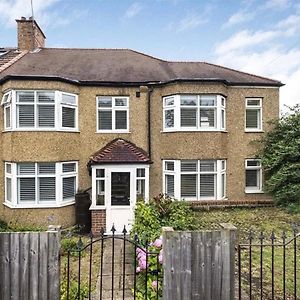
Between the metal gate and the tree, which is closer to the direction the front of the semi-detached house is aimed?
the metal gate

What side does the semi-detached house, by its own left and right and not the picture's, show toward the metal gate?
front

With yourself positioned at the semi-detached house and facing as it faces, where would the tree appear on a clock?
The tree is roughly at 9 o'clock from the semi-detached house.

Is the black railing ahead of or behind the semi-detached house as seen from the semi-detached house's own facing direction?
ahead

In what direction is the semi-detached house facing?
toward the camera

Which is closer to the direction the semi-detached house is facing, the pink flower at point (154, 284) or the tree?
the pink flower

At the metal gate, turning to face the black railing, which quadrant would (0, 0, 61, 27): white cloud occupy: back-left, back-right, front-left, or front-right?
back-left

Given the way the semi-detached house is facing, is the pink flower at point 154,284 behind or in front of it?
in front

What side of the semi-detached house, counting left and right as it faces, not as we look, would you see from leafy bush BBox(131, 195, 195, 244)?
front

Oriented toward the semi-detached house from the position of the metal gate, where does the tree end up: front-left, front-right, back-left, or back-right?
front-right
